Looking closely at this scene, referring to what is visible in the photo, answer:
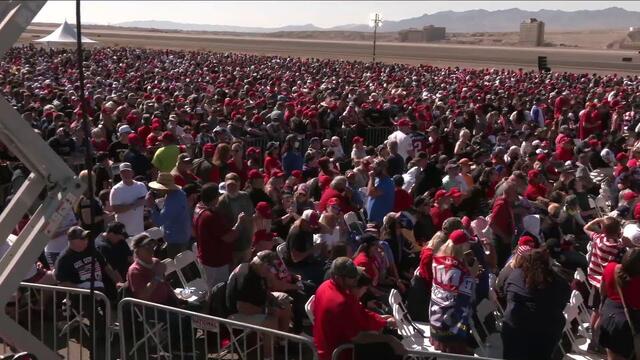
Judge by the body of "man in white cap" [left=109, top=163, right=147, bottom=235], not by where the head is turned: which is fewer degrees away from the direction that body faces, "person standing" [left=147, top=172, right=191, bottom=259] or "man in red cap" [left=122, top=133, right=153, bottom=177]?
the person standing

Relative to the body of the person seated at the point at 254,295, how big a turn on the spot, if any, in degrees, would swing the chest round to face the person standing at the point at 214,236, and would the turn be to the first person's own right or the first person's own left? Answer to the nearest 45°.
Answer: approximately 90° to the first person's own left

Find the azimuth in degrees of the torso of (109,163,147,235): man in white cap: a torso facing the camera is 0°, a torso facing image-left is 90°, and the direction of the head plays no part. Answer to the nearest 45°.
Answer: approximately 0°

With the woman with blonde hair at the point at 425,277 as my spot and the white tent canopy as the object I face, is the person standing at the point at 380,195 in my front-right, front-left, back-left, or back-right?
front-right
